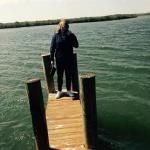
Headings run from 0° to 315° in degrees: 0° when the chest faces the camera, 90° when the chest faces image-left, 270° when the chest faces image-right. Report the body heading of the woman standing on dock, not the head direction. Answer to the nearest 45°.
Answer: approximately 0°

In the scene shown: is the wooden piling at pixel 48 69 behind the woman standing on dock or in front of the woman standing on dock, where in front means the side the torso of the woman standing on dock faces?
behind
